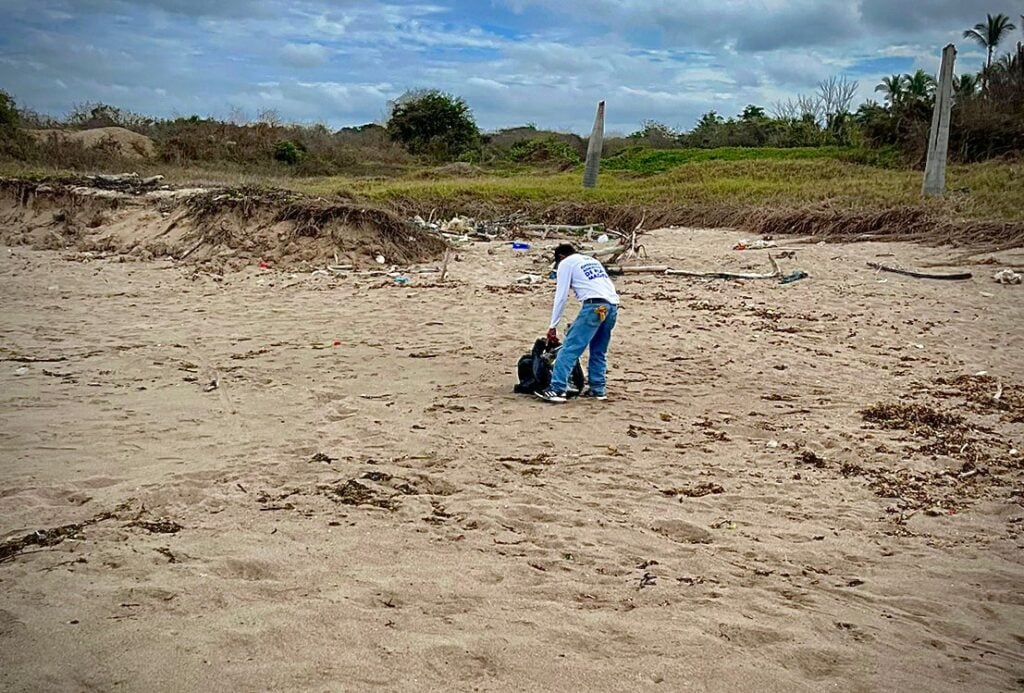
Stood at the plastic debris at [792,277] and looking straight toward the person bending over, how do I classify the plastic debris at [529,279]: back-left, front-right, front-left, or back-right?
front-right

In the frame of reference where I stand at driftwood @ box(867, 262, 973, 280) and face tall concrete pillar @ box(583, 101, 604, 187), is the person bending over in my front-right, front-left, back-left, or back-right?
back-left

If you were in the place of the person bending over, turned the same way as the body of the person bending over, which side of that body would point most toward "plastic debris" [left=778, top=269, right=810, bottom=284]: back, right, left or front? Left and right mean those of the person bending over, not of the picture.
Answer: right

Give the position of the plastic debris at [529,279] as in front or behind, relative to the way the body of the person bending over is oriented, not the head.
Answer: in front

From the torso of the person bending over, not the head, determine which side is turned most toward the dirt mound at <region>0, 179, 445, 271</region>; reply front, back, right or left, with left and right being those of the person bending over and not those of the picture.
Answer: front

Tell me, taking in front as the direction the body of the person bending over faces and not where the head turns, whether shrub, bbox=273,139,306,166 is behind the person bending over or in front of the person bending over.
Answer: in front

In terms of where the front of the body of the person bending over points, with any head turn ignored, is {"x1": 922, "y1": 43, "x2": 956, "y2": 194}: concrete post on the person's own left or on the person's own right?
on the person's own right

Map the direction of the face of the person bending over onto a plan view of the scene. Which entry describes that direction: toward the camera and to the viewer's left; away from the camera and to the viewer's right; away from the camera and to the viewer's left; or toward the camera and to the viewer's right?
away from the camera and to the viewer's left

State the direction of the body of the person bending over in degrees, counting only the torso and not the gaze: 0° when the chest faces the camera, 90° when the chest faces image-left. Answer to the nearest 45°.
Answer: approximately 135°

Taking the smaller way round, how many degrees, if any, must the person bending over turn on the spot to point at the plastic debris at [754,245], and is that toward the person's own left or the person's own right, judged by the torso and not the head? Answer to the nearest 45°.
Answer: approximately 45° to the person's own right

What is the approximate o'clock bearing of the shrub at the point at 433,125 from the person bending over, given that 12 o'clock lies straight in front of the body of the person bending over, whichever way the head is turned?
The shrub is roughly at 1 o'clock from the person bending over.

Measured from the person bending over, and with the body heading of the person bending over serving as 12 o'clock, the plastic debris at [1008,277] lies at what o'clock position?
The plastic debris is roughly at 3 o'clock from the person bending over.
